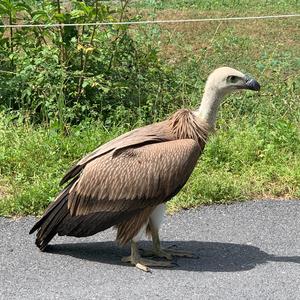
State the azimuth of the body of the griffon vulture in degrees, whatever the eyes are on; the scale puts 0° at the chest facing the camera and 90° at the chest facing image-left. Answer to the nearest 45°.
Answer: approximately 270°
